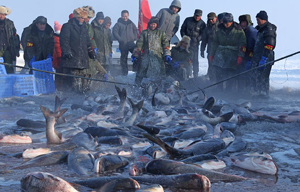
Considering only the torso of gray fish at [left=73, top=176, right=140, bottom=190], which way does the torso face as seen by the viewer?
to the viewer's right

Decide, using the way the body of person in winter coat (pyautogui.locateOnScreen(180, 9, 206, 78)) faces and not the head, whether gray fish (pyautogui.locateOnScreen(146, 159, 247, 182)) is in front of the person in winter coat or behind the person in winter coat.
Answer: in front

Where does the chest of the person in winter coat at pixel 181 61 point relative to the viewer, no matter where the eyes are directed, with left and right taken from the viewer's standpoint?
facing the viewer and to the left of the viewer

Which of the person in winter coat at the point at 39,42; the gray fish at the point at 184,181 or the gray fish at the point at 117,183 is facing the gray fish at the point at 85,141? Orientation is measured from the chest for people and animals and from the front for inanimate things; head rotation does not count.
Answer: the person in winter coat

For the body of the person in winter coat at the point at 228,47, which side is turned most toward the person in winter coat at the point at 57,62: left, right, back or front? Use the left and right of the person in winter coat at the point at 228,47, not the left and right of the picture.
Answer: right

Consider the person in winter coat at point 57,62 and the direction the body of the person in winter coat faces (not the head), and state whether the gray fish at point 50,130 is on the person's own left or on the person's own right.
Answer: on the person's own right

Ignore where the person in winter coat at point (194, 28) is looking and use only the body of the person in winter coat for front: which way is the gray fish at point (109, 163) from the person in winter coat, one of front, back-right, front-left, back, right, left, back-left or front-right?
front

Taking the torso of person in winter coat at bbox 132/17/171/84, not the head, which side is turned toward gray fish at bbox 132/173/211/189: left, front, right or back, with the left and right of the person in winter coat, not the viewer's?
front

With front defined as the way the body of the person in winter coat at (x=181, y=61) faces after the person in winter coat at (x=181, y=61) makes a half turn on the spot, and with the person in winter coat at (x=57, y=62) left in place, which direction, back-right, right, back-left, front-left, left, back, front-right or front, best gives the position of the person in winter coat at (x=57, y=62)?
back-left

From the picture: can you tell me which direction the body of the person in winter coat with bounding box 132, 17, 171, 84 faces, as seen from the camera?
toward the camera
